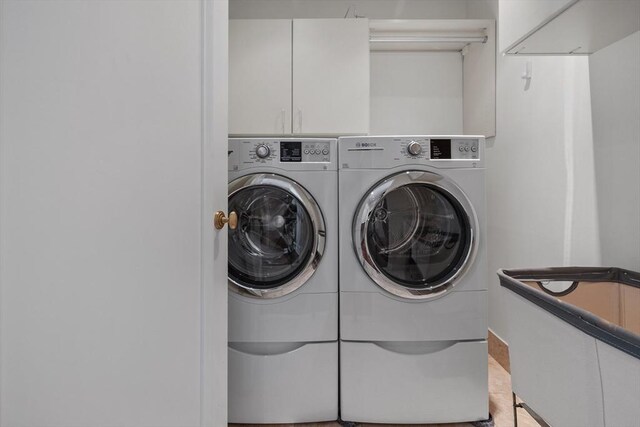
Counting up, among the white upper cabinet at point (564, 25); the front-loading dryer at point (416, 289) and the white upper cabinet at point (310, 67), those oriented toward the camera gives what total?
2

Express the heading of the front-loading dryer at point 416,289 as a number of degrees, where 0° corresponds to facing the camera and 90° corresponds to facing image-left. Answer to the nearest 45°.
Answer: approximately 0°

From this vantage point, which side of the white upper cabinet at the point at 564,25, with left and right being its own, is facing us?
left

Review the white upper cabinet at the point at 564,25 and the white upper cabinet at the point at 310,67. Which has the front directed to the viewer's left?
the white upper cabinet at the point at 564,25
